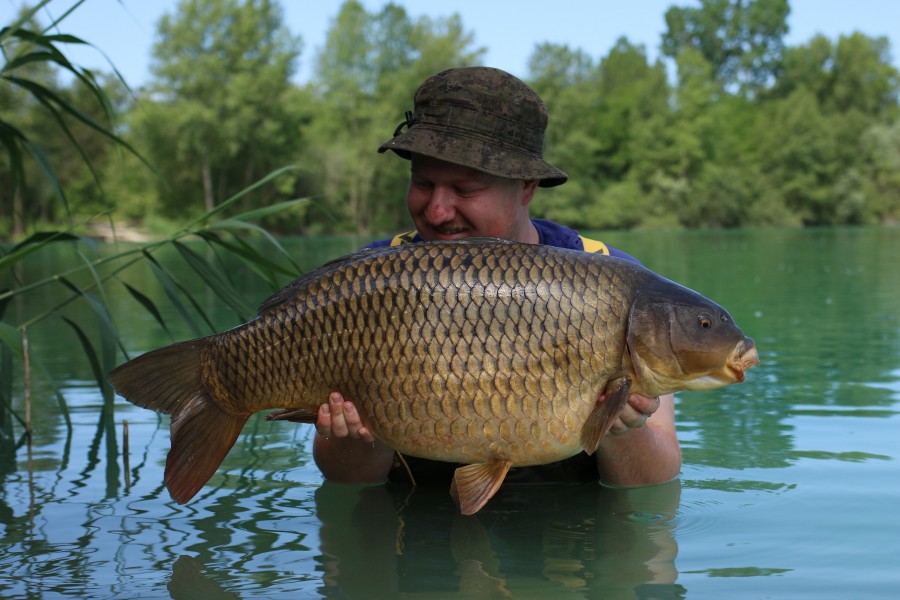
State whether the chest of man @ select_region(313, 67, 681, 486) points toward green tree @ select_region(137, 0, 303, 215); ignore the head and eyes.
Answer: no

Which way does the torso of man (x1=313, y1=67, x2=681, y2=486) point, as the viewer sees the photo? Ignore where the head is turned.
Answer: toward the camera

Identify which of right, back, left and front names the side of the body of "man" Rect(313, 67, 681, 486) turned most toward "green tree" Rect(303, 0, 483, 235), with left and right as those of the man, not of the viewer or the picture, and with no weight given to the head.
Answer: back
